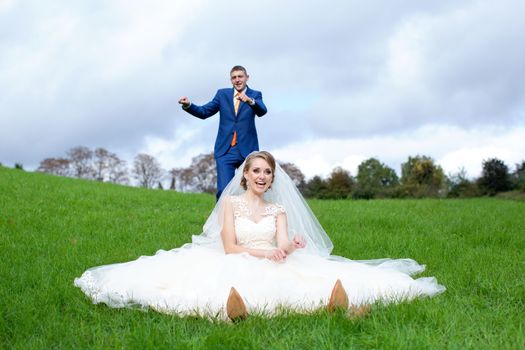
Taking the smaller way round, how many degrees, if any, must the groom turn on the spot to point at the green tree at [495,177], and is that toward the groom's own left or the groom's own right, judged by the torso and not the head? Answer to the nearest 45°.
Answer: approximately 135° to the groom's own left

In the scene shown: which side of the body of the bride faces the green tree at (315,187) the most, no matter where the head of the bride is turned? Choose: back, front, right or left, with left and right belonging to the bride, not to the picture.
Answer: back

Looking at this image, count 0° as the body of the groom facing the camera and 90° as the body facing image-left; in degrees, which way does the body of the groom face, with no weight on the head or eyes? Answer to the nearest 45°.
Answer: approximately 0°

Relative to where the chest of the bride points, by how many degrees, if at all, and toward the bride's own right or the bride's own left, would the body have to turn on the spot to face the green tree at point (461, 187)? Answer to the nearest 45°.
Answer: approximately 135° to the bride's own left

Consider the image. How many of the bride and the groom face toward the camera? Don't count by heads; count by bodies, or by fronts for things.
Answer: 2

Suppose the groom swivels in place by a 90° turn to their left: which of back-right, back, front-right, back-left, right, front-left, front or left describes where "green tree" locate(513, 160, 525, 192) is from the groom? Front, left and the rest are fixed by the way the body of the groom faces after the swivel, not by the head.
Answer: front-left

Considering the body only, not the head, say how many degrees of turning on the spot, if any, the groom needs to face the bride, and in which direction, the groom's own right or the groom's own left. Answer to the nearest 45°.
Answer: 0° — they already face them

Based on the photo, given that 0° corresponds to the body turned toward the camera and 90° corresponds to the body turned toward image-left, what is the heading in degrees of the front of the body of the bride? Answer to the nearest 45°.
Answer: approximately 0°
